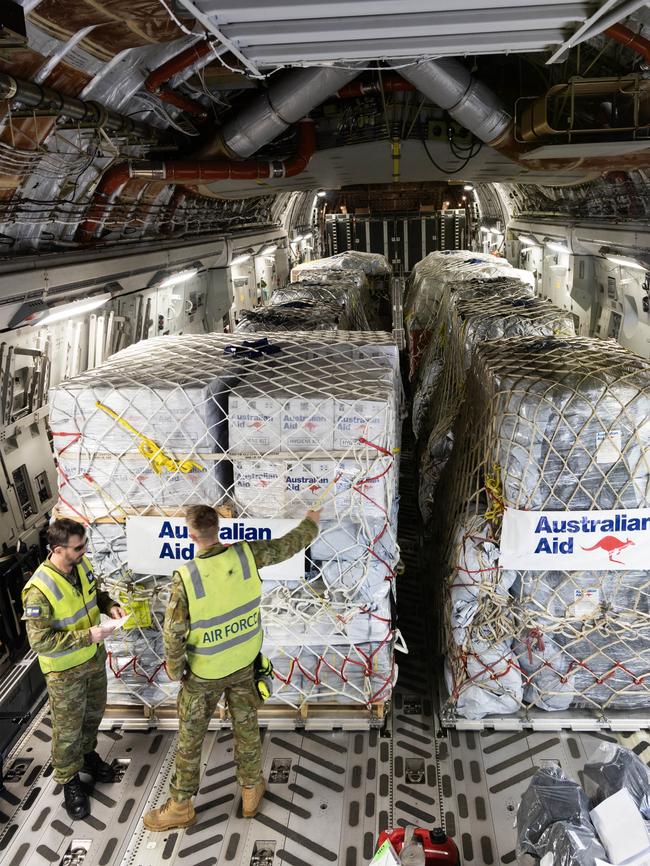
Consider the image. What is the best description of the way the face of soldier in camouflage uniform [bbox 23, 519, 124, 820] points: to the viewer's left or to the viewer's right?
to the viewer's right

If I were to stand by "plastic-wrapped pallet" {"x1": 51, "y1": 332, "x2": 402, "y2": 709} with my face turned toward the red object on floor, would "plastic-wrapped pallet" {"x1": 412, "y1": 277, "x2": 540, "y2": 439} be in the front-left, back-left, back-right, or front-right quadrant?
back-left

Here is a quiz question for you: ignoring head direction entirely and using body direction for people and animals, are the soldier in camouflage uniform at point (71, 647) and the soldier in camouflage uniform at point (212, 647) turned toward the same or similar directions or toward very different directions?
very different directions

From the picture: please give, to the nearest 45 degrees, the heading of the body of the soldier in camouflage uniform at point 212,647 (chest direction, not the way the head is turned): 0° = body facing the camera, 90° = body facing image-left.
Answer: approximately 135°

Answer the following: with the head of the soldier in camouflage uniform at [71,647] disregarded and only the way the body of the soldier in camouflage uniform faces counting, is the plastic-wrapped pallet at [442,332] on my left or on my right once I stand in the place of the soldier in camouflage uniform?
on my left

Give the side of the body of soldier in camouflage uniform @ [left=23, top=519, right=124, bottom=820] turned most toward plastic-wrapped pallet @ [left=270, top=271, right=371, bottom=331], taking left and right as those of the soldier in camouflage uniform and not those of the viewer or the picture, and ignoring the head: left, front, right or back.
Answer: left

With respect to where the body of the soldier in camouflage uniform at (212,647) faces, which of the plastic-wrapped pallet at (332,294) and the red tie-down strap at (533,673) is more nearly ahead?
the plastic-wrapped pallet

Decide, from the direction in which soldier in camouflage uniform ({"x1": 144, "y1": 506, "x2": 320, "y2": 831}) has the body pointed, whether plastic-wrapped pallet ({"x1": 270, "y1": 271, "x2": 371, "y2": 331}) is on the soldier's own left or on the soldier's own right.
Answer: on the soldier's own right

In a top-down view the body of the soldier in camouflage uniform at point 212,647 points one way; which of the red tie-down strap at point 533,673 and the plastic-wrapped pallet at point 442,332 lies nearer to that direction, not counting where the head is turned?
the plastic-wrapped pallet

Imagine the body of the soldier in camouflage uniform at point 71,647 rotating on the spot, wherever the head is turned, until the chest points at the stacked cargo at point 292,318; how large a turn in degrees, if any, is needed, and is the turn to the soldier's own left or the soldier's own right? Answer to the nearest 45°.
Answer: approximately 90° to the soldier's own left
